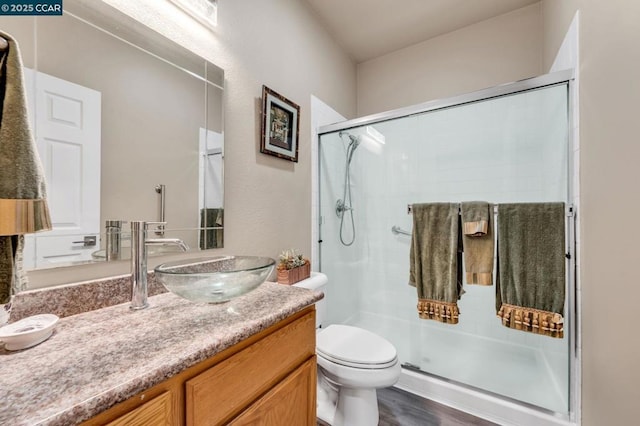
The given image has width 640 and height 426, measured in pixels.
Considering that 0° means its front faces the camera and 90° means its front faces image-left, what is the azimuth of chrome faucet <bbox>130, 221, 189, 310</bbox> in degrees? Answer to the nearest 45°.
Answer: approximately 270°

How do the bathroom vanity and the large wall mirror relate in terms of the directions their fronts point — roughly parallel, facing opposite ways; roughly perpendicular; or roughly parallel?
roughly parallel

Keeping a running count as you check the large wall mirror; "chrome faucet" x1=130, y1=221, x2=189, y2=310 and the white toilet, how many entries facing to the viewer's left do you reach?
0

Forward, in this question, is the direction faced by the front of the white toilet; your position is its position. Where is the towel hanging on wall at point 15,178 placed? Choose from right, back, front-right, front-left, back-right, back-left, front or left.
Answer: right

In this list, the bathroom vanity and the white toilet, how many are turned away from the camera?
0

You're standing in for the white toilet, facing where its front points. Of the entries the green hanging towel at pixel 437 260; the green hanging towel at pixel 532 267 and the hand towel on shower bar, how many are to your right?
0

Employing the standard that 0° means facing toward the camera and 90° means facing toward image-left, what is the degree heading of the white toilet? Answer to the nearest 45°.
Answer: approximately 315°

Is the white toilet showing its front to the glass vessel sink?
no

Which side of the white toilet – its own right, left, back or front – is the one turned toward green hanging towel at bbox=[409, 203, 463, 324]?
left
